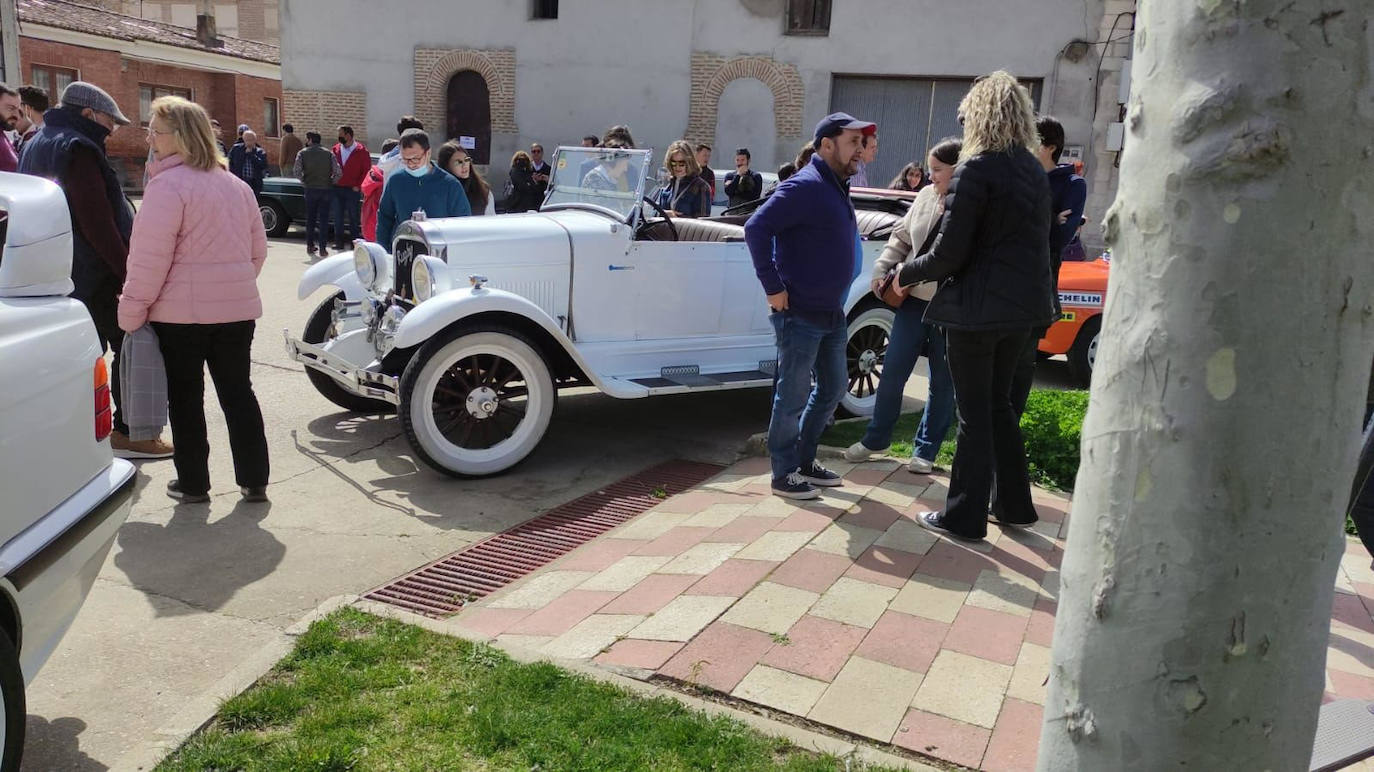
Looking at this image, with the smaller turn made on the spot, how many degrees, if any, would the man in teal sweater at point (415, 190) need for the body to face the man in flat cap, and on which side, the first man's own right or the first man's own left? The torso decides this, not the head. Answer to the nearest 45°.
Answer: approximately 45° to the first man's own right

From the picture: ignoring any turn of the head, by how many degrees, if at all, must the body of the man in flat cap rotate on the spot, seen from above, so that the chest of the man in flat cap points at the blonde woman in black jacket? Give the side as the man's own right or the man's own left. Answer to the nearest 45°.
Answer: approximately 45° to the man's own right

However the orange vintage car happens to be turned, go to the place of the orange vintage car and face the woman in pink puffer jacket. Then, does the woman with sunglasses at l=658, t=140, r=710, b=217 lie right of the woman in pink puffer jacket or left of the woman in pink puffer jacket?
right

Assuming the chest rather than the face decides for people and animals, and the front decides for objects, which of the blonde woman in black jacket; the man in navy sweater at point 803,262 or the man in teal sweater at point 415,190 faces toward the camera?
the man in teal sweater at point 415,190

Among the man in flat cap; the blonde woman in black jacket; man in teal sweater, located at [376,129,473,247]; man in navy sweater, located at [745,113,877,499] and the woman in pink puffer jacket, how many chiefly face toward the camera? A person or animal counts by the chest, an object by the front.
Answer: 1

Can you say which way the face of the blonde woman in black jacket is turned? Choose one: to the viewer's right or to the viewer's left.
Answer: to the viewer's left

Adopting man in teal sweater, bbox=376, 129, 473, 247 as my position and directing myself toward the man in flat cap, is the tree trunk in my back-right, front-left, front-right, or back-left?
front-left

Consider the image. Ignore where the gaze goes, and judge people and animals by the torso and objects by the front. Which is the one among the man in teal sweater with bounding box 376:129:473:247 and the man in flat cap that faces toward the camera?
the man in teal sweater

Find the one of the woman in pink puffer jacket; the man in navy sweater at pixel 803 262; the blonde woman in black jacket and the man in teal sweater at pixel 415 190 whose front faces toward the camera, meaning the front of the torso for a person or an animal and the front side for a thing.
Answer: the man in teal sweater at pixel 415 190

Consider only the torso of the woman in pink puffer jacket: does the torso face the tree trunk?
no

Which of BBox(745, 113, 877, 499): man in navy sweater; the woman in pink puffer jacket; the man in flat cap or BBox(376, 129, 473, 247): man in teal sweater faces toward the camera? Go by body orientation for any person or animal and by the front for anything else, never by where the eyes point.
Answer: BBox(376, 129, 473, 247): man in teal sweater

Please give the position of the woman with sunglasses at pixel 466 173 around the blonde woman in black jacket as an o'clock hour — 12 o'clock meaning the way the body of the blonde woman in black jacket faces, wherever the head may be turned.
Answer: The woman with sunglasses is roughly at 12 o'clock from the blonde woman in black jacket.

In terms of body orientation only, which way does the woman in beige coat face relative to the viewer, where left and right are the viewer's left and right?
facing the viewer and to the left of the viewer

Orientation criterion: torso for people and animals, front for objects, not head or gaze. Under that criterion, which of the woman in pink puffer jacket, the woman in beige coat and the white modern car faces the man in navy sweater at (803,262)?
the woman in beige coat

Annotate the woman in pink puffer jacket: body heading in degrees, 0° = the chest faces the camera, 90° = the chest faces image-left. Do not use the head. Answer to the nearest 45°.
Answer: approximately 135°
